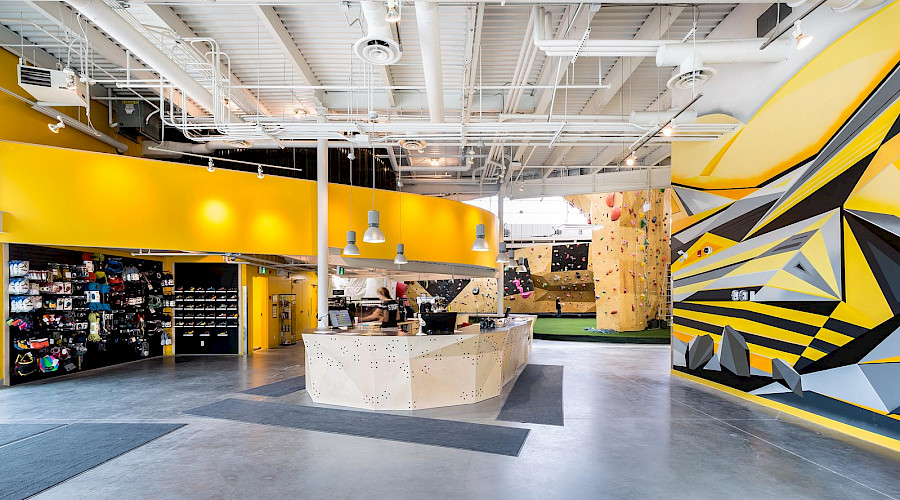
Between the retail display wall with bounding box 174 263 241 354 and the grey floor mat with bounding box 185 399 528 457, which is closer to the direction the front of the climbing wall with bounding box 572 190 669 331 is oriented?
the grey floor mat

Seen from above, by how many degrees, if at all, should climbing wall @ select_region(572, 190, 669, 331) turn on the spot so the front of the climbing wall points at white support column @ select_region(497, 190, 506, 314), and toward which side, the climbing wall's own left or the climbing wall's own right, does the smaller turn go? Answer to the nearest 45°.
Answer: approximately 45° to the climbing wall's own right

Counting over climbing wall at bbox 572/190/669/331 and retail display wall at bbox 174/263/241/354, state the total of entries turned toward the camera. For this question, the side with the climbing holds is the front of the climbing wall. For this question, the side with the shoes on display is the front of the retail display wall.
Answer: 2

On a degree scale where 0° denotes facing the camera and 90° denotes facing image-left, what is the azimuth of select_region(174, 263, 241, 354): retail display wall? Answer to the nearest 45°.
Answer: approximately 0°

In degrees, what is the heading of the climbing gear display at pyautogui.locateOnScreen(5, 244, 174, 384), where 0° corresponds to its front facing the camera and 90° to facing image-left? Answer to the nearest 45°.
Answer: approximately 315°

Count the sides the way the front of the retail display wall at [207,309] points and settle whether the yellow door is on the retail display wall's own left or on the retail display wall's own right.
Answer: on the retail display wall's own left

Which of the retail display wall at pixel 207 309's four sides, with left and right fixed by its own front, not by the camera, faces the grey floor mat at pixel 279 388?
front

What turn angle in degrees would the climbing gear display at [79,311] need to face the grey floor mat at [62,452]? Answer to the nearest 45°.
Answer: approximately 45° to its right

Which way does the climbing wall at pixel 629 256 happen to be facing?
toward the camera
